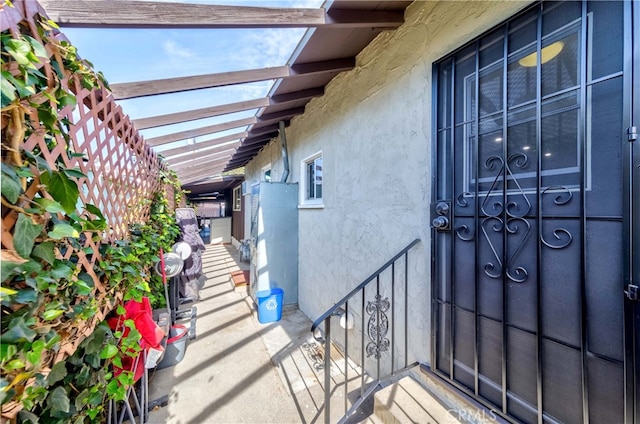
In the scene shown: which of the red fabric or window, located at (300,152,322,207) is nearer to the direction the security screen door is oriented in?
the red fabric

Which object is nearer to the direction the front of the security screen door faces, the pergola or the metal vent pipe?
the pergola

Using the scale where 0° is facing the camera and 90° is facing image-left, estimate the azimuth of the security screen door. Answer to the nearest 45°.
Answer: approximately 45°

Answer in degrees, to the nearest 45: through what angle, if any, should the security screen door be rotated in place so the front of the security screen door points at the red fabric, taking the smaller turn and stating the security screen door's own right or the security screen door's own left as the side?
0° — it already faces it

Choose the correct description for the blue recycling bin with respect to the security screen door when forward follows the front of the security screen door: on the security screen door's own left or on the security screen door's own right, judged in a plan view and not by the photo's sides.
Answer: on the security screen door's own right

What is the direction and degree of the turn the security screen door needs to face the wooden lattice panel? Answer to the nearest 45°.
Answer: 0° — it already faces it

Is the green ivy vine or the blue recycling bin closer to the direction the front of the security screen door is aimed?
the green ivy vine

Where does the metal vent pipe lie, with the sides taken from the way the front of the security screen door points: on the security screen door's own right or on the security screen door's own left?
on the security screen door's own right

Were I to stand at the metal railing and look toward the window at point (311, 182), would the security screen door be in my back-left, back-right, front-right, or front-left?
back-right

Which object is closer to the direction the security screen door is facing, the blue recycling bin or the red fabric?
the red fabric

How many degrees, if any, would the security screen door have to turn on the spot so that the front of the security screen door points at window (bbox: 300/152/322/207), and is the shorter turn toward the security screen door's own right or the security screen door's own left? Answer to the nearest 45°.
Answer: approximately 90° to the security screen door's own right
